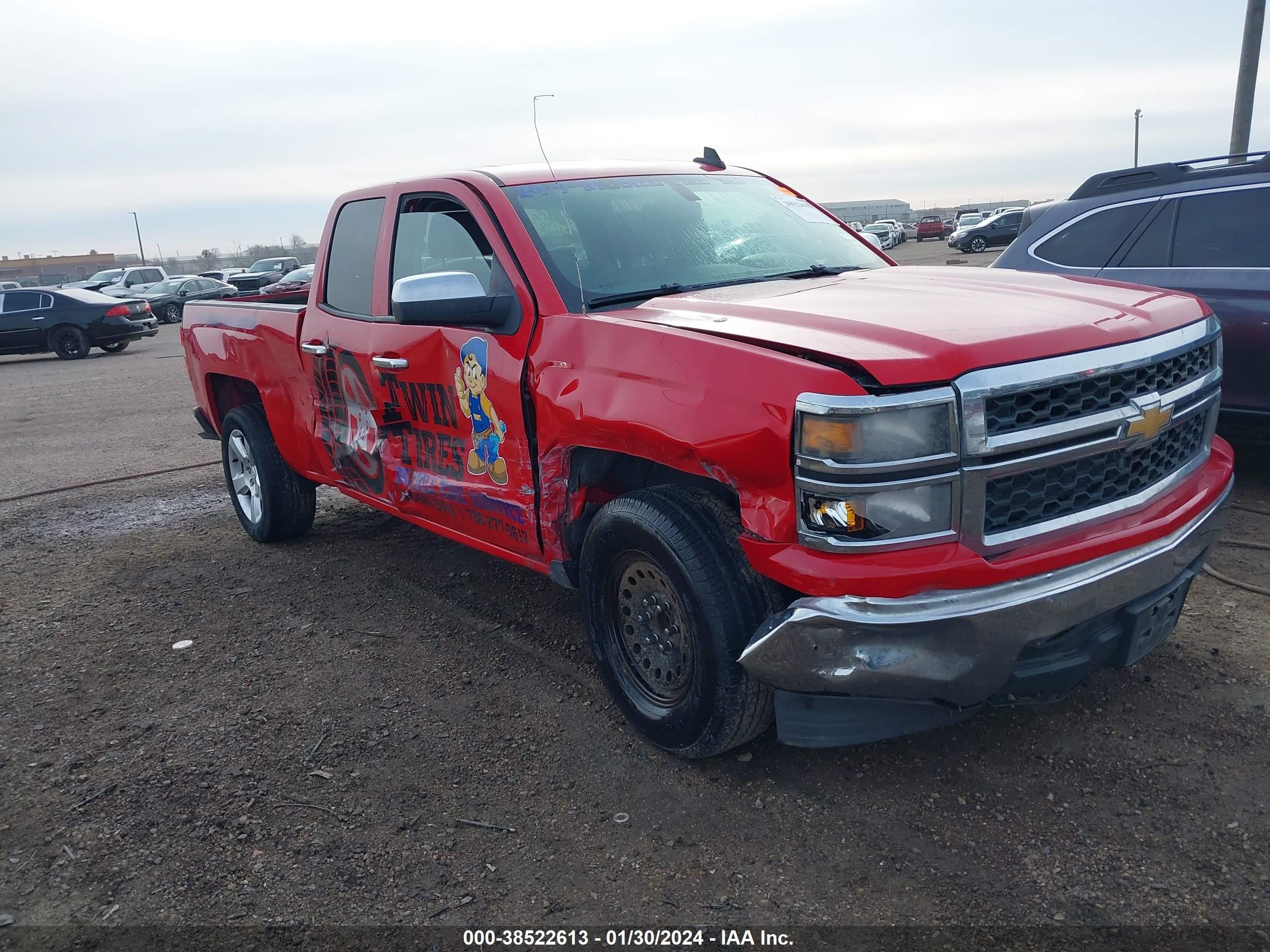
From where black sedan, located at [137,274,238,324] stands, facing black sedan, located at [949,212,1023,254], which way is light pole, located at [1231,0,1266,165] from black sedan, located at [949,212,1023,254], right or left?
right

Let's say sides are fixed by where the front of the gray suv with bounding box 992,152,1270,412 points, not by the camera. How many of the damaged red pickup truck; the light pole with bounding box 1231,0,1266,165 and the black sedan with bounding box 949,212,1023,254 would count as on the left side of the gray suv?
2

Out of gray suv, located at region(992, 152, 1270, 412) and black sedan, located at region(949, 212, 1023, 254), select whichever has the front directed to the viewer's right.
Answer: the gray suv

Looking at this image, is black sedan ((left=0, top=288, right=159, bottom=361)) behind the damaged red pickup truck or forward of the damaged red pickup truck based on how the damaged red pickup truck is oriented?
behind

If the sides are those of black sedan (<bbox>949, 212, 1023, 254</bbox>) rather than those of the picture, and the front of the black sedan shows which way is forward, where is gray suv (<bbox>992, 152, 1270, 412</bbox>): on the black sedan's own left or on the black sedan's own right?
on the black sedan's own left

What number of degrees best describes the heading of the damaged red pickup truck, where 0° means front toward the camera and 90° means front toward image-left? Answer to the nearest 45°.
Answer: approximately 315°

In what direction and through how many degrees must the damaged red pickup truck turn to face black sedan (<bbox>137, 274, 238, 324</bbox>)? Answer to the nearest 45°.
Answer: approximately 180°

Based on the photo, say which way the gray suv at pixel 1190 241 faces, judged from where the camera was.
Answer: facing to the right of the viewer

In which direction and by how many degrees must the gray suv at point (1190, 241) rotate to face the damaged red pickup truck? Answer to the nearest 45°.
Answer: approximately 90° to its right

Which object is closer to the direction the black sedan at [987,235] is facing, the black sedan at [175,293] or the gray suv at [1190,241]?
the black sedan

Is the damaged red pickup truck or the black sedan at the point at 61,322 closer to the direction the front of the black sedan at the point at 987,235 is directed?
the black sedan
